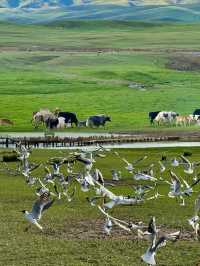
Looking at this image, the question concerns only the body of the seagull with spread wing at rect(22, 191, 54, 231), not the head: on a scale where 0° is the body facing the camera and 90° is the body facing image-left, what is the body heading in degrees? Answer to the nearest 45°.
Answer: approximately 90°
